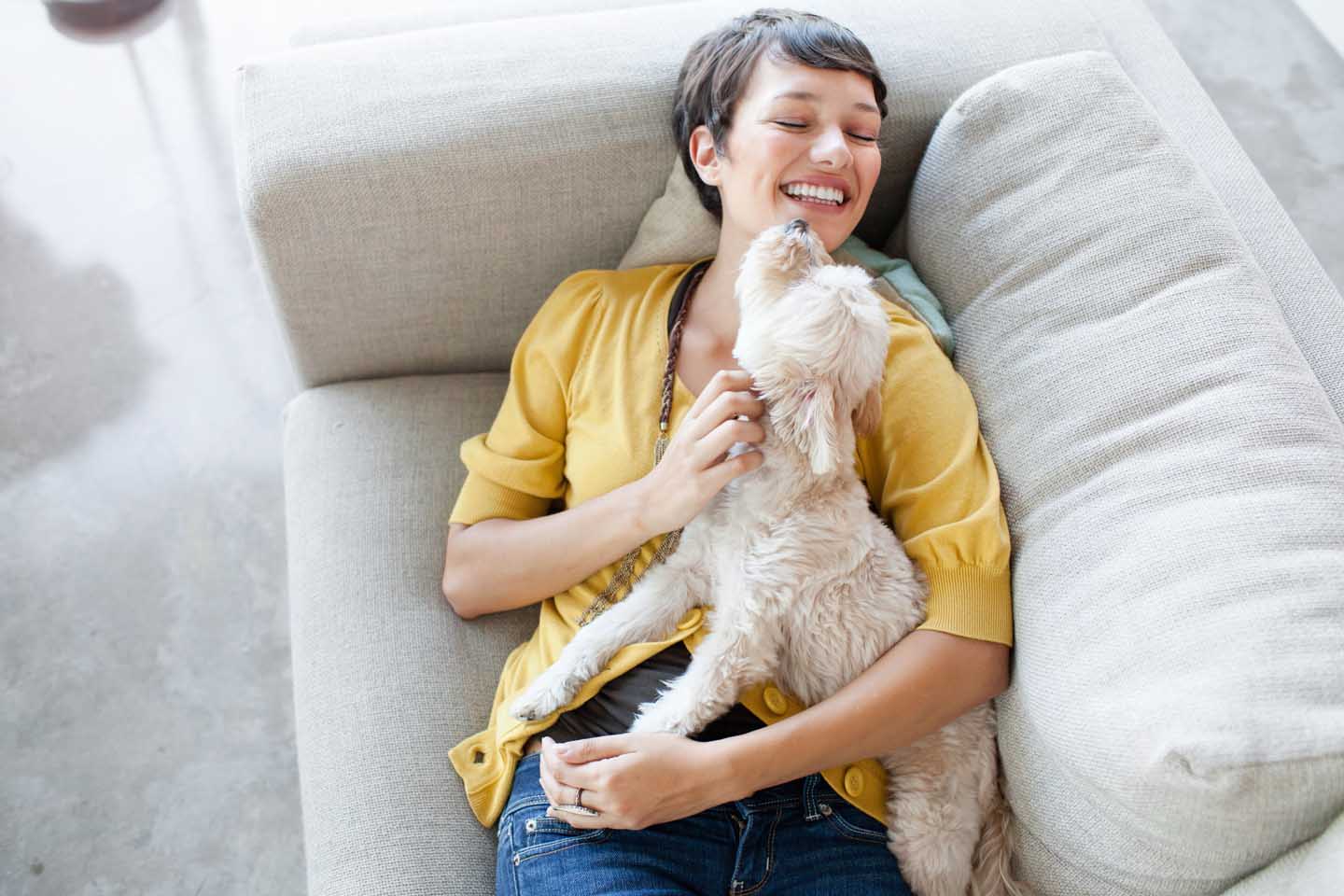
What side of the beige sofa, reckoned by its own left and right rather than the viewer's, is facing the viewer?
left

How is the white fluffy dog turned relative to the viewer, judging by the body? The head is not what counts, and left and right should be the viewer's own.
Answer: facing away from the viewer and to the left of the viewer
